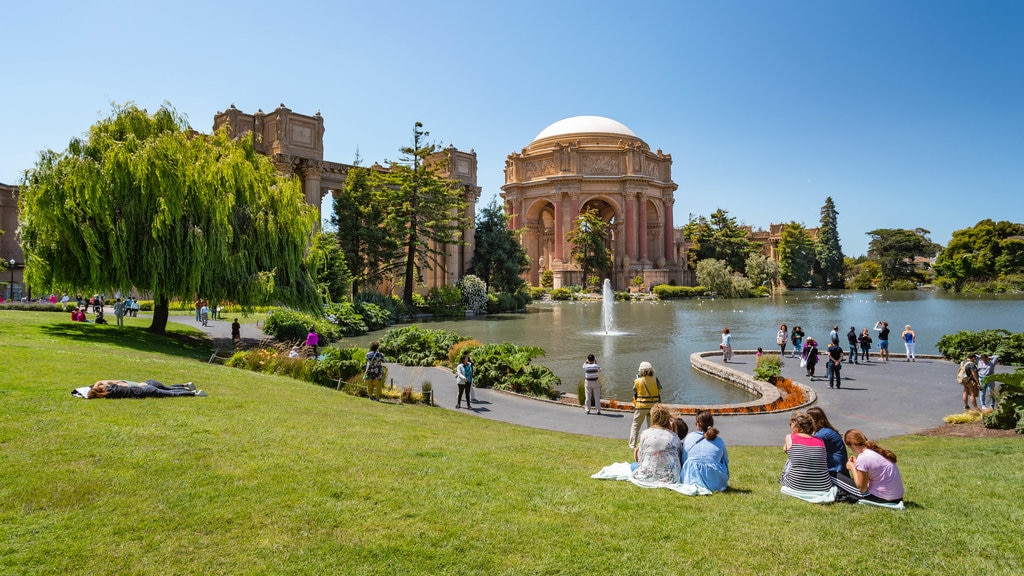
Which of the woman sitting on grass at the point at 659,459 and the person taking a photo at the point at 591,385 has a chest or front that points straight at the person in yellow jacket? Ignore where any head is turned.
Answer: the woman sitting on grass

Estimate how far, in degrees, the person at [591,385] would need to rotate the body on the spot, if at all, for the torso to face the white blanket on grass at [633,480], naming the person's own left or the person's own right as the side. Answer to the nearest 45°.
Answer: approximately 180°

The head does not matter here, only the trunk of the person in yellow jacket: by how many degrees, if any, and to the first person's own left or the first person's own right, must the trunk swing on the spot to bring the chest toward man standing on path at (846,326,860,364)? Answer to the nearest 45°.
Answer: approximately 45° to the first person's own right

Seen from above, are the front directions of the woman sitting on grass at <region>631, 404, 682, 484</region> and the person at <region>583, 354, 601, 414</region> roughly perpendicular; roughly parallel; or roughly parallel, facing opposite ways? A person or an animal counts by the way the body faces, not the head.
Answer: roughly parallel

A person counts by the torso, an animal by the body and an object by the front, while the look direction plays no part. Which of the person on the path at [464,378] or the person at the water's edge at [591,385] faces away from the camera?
the person at the water's edge at [591,385]

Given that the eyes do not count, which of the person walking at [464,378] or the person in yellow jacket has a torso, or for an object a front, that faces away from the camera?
the person in yellow jacket

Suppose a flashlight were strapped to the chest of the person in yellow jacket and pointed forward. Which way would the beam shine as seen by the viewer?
away from the camera

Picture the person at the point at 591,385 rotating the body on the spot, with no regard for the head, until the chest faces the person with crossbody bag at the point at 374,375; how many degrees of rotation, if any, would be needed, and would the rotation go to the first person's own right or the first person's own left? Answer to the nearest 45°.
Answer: approximately 90° to the first person's own left

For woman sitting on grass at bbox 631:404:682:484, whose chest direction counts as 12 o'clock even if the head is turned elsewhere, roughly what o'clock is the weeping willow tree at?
The weeping willow tree is roughly at 10 o'clock from the woman sitting on grass.

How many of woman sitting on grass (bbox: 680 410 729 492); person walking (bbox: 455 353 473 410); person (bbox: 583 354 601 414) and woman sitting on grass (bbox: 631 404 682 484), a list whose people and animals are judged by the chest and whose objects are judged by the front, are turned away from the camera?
3

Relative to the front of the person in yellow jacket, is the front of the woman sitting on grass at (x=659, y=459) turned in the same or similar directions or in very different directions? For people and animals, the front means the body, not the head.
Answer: same or similar directions

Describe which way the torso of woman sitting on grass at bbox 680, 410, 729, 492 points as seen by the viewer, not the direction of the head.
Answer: away from the camera

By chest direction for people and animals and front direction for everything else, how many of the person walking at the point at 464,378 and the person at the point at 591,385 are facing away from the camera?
1

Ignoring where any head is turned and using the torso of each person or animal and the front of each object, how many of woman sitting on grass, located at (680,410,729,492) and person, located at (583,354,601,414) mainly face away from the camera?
2

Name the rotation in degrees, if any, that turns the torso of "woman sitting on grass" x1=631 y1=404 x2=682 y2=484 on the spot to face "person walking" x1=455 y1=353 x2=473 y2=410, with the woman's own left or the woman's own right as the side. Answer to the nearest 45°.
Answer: approximately 45° to the woman's own left

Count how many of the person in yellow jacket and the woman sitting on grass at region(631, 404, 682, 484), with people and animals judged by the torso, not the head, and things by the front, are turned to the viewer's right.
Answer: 0

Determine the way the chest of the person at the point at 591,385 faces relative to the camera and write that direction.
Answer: away from the camera

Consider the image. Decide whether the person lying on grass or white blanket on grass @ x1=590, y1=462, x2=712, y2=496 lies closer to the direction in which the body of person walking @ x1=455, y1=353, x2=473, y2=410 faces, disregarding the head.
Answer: the white blanket on grass
